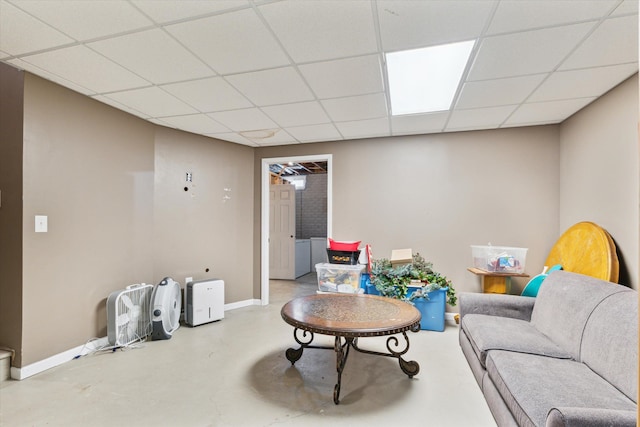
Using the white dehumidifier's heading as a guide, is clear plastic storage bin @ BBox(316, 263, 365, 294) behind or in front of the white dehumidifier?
in front

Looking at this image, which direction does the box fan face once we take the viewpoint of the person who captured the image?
facing the viewer and to the right of the viewer

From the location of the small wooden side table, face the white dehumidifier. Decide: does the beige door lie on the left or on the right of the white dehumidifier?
right

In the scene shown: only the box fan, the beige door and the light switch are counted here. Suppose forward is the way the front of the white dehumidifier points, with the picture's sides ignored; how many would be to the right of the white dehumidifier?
2

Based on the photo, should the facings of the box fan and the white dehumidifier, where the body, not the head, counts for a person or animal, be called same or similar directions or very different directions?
same or similar directions

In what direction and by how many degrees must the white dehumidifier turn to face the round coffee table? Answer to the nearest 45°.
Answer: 0° — it already faces it

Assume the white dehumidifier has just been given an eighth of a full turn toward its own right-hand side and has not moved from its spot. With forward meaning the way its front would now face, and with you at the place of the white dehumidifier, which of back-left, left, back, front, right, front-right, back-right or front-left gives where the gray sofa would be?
front-left

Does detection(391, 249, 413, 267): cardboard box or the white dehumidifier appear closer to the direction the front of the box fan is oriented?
the cardboard box

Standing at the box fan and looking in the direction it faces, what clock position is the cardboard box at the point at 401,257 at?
The cardboard box is roughly at 11 o'clock from the box fan.

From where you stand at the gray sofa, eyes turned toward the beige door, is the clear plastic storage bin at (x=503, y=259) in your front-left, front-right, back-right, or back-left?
front-right

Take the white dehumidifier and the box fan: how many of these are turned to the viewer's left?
0

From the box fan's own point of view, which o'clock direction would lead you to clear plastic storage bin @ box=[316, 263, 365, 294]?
The clear plastic storage bin is roughly at 11 o'clock from the box fan.

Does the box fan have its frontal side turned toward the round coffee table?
yes

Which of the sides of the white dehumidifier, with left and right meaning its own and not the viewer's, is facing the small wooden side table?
front

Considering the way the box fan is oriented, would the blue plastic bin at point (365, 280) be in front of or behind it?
in front

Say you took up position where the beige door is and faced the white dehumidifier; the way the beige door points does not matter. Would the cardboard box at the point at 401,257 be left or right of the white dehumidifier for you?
left
